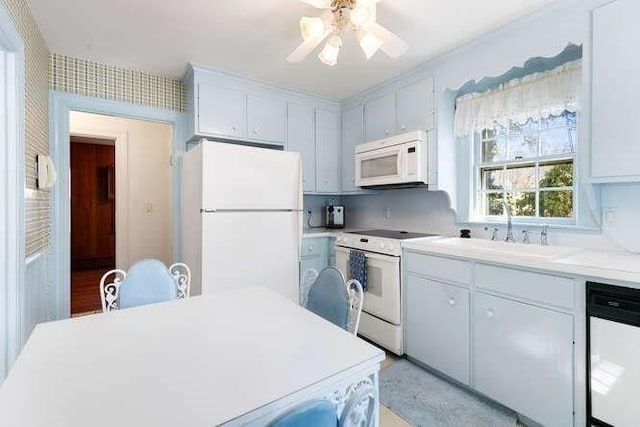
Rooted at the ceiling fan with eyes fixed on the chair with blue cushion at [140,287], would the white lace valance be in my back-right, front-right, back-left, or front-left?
back-right

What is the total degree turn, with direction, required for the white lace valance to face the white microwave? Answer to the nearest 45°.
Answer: approximately 45° to its right

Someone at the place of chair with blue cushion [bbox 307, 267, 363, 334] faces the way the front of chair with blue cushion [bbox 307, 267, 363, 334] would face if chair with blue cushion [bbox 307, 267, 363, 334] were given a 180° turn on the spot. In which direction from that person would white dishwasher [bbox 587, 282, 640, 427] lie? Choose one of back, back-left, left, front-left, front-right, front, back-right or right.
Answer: front-right

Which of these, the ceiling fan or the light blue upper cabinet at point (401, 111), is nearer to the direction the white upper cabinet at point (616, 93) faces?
the ceiling fan

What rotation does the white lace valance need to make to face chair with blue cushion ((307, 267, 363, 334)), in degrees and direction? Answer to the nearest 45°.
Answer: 0° — it already faces it

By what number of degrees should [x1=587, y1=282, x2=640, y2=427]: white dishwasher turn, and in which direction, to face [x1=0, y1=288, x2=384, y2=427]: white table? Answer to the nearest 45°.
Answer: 0° — it already faces it

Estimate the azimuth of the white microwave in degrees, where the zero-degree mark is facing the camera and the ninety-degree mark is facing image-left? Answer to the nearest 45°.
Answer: approximately 45°

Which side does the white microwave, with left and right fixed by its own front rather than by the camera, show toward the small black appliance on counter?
right

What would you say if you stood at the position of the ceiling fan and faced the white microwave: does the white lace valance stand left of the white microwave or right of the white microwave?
right

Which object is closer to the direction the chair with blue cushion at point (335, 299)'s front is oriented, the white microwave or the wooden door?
the wooden door
